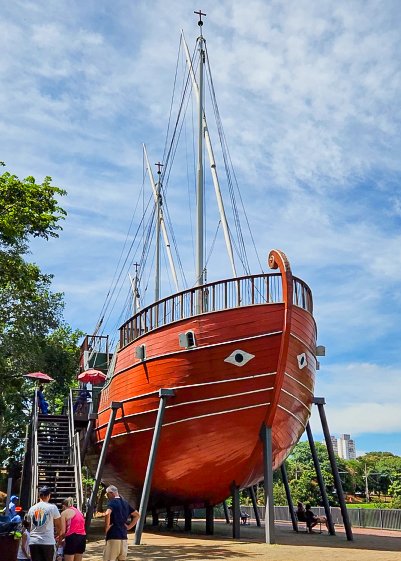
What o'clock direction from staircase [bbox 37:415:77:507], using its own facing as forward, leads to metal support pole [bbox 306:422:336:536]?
The metal support pole is roughly at 10 o'clock from the staircase.

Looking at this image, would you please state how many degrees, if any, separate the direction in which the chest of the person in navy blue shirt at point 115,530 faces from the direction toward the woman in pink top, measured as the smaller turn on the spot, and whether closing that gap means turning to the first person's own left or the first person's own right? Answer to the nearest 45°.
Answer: approximately 45° to the first person's own left

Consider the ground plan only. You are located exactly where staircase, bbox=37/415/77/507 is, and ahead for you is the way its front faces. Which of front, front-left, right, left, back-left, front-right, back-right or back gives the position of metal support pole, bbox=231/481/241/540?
front-left

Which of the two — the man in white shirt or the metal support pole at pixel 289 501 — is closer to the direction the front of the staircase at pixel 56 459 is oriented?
the man in white shirt

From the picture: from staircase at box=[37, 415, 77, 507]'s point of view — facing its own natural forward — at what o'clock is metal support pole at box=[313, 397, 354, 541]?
The metal support pole is roughly at 10 o'clock from the staircase.

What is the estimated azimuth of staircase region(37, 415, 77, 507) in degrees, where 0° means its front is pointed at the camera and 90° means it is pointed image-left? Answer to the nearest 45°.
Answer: approximately 0°

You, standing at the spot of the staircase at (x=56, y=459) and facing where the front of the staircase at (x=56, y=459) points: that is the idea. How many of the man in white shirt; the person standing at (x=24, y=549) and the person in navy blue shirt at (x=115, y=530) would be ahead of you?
3

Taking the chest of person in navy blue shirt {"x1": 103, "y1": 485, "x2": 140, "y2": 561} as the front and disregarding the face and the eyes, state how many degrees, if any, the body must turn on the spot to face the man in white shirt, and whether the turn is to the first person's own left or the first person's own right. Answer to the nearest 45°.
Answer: approximately 90° to the first person's own left

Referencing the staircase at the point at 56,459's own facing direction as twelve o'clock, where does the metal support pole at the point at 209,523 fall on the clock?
The metal support pole is roughly at 10 o'clock from the staircase.

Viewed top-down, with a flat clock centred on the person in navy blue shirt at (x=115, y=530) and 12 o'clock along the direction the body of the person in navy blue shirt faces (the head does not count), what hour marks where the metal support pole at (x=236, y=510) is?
The metal support pole is roughly at 2 o'clock from the person in navy blue shirt.

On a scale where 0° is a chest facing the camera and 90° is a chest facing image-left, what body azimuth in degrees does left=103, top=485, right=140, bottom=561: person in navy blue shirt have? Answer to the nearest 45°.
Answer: approximately 135°

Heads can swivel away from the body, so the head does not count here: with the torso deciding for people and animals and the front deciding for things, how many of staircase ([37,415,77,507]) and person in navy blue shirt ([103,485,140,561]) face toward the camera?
1

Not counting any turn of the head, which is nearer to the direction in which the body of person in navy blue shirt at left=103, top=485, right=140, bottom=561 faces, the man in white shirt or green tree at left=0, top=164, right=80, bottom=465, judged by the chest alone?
the green tree
